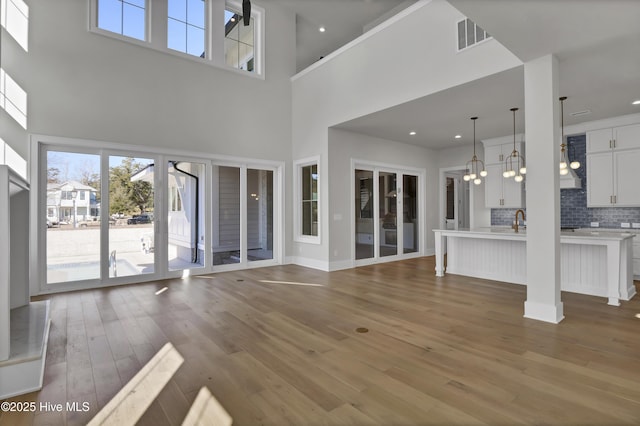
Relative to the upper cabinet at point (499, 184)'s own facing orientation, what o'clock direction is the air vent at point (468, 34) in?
The air vent is roughly at 12 o'clock from the upper cabinet.

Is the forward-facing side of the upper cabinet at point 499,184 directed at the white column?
yes

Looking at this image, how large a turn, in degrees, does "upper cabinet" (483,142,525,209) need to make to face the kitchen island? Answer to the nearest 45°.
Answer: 0° — it already faces it

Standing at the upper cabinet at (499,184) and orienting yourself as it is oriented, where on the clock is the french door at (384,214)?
The french door is roughly at 2 o'clock from the upper cabinet.

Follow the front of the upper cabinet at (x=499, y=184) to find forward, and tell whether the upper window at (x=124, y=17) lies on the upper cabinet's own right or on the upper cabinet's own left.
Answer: on the upper cabinet's own right

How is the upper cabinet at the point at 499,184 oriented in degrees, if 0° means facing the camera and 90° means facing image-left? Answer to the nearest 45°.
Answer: approximately 0°

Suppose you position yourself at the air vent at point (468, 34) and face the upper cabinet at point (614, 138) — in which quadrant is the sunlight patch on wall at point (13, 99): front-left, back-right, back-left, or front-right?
back-left

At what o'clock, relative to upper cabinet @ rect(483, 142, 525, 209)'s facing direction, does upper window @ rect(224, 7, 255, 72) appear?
The upper window is roughly at 2 o'clock from the upper cabinet.

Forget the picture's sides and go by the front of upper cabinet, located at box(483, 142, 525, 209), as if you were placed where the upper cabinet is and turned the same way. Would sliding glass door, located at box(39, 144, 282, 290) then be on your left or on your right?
on your right

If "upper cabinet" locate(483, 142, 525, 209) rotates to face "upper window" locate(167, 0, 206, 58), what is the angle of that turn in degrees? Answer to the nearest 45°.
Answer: approximately 45° to its right

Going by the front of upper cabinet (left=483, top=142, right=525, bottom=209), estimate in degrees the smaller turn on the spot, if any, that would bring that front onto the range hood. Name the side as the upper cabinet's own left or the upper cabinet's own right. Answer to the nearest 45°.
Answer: approximately 45° to the upper cabinet's own left
